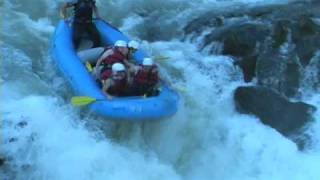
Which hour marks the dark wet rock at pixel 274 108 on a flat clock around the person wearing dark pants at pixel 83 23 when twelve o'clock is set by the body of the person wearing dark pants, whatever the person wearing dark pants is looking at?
The dark wet rock is roughly at 10 o'clock from the person wearing dark pants.

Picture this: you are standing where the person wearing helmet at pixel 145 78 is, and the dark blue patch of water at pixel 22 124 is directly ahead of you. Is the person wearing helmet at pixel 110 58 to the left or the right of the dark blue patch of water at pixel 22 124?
right

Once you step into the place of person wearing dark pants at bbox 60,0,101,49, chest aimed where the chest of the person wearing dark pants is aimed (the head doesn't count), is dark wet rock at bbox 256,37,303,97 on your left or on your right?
on your left

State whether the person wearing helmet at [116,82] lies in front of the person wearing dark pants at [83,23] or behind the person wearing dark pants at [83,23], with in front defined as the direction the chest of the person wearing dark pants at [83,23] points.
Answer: in front

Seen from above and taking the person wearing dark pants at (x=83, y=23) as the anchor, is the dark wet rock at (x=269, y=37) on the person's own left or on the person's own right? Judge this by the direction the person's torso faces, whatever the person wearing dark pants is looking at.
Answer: on the person's own left

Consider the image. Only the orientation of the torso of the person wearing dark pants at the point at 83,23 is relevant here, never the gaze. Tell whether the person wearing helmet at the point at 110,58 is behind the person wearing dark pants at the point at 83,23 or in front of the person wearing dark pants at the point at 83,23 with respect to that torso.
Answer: in front

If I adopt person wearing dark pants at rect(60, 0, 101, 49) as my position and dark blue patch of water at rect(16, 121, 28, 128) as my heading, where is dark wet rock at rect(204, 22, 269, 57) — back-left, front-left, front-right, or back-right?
back-left

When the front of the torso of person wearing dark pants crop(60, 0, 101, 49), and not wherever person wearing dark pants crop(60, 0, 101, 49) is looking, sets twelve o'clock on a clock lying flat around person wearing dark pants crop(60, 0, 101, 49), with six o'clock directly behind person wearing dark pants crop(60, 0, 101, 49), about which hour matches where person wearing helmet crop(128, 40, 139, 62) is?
person wearing helmet crop(128, 40, 139, 62) is roughly at 11 o'clock from person wearing dark pants crop(60, 0, 101, 49).

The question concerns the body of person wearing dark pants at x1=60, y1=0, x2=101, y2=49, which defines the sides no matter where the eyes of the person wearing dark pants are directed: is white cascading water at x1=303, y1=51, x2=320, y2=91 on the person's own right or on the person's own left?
on the person's own left

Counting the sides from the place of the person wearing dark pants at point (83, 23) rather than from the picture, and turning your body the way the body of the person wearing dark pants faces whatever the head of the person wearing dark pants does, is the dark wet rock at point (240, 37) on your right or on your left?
on your left

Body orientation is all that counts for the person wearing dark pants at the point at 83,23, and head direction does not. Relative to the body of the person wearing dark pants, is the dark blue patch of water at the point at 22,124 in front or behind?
in front

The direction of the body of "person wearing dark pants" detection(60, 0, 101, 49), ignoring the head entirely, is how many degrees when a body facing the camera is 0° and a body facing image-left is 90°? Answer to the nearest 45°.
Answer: approximately 0°

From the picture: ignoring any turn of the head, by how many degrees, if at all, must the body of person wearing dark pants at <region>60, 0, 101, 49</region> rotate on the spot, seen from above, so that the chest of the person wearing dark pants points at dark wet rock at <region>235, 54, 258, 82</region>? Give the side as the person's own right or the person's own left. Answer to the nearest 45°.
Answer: approximately 90° to the person's own left
